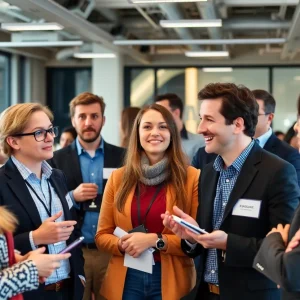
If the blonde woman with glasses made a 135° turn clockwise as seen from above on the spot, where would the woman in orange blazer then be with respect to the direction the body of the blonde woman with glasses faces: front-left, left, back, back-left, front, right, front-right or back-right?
back

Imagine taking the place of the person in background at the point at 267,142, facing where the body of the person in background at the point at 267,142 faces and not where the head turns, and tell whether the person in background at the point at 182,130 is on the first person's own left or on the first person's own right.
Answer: on the first person's own right

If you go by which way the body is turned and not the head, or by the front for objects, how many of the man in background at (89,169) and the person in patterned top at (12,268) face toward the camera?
1

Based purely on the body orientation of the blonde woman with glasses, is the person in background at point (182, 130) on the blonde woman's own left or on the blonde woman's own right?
on the blonde woman's own left

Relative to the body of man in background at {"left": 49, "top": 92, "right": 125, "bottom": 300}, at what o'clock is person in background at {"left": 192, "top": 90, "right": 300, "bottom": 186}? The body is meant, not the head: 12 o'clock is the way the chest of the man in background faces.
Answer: The person in background is roughly at 9 o'clock from the man in background.

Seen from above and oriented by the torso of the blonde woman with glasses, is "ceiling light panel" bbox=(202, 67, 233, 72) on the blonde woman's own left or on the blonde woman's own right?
on the blonde woman's own left

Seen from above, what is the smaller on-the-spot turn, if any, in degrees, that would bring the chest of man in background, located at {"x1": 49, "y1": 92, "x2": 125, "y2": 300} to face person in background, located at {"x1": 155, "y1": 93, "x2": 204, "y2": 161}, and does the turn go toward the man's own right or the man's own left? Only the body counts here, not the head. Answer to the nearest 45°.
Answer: approximately 135° to the man's own left

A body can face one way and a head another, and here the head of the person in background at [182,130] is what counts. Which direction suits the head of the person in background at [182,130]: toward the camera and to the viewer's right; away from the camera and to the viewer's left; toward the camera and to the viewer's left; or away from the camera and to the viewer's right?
toward the camera and to the viewer's left

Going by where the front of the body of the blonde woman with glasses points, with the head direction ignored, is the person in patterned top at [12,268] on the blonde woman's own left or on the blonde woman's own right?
on the blonde woman's own right

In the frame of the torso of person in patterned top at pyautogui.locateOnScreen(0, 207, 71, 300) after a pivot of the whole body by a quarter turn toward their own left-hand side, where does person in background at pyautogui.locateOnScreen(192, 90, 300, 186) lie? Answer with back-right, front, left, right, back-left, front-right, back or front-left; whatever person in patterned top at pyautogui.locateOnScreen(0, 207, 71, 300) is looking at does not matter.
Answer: front-right

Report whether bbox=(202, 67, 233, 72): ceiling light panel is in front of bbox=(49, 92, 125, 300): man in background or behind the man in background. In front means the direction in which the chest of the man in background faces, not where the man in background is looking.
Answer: behind

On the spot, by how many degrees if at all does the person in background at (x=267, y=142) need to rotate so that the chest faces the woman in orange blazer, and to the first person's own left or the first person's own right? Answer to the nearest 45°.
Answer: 0° — they already face them

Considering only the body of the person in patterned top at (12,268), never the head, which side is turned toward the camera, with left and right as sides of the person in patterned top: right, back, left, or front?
right
